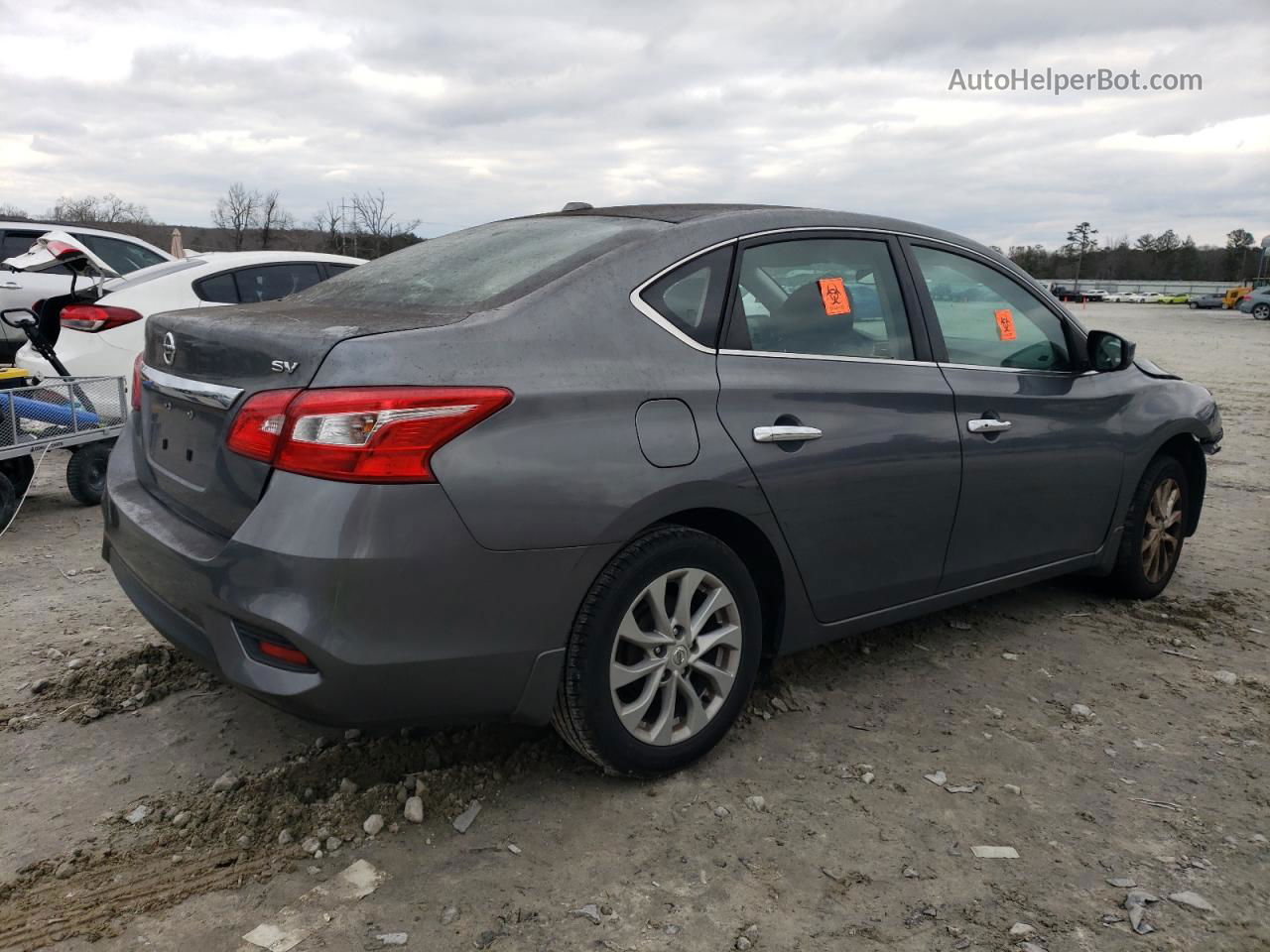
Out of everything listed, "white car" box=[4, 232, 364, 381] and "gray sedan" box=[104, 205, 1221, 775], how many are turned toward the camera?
0

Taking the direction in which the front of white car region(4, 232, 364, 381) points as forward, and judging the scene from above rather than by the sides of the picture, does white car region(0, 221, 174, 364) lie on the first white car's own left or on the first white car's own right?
on the first white car's own left

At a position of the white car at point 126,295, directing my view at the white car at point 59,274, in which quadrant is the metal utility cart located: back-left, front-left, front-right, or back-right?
back-left

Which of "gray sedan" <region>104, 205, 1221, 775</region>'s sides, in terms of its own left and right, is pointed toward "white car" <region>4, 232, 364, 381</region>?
left

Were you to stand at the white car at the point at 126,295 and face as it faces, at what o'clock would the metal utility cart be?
The metal utility cart is roughly at 5 o'clock from the white car.

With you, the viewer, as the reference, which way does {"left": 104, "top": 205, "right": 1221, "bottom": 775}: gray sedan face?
facing away from the viewer and to the right of the viewer

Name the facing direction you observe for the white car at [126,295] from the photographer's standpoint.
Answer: facing away from the viewer and to the right of the viewer

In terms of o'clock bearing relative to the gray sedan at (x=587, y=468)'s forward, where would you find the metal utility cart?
The metal utility cart is roughly at 9 o'clock from the gray sedan.
